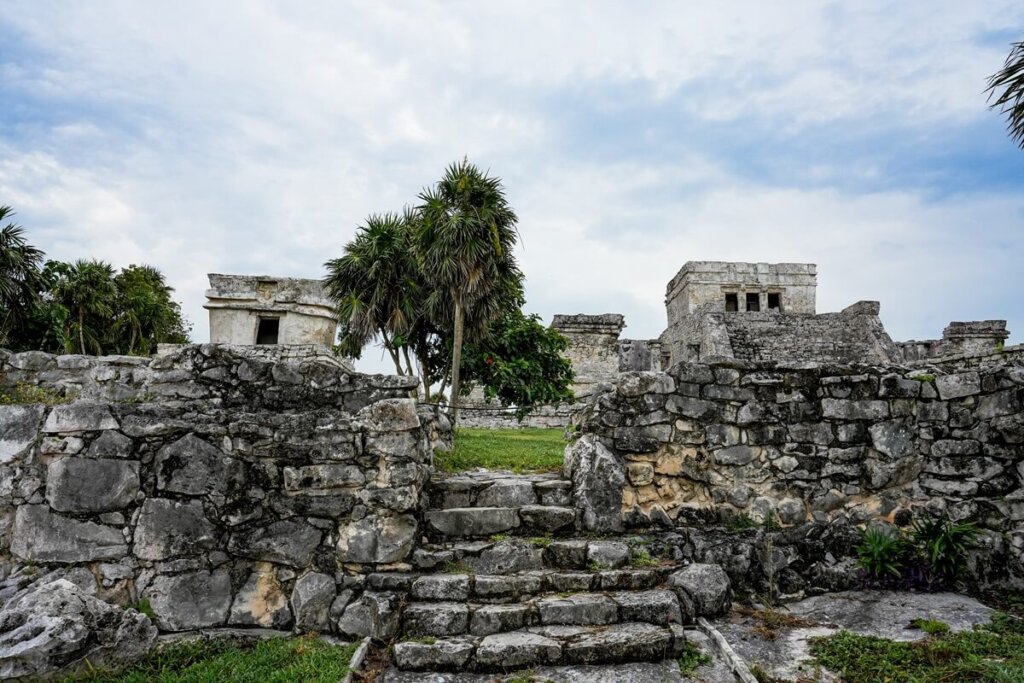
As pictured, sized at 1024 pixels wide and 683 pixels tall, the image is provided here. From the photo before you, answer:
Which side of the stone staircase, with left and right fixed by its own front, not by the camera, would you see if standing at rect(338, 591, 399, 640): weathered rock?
right

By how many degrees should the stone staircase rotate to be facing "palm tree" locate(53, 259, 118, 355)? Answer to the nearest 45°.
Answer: approximately 135° to its right

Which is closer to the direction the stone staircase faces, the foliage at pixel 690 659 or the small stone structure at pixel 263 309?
the foliage

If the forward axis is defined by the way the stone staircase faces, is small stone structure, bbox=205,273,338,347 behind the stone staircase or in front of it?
behind

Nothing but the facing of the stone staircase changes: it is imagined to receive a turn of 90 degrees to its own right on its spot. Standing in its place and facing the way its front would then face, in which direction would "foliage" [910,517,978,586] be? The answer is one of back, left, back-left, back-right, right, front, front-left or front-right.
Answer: back

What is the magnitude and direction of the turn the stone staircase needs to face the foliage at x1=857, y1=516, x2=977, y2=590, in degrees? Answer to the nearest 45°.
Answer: approximately 90° to its left

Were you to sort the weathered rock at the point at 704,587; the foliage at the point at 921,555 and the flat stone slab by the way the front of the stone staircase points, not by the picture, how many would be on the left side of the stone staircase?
3

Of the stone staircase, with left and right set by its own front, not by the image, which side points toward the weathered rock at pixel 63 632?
right

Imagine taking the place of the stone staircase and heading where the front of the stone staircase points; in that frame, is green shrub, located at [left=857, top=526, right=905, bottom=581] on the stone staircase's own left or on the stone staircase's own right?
on the stone staircase's own left

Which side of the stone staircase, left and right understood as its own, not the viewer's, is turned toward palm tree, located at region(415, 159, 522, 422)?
back

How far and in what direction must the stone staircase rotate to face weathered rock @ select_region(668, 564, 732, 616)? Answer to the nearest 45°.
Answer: approximately 90° to its left

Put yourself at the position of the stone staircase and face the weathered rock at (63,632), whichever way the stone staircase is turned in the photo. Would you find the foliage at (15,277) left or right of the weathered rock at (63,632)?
right

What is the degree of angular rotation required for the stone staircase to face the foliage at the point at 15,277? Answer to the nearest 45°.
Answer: approximately 135° to its right

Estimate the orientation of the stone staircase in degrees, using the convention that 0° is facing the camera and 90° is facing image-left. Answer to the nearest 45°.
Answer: approximately 0°

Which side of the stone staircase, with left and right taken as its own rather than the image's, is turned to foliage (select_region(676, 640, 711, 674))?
left
